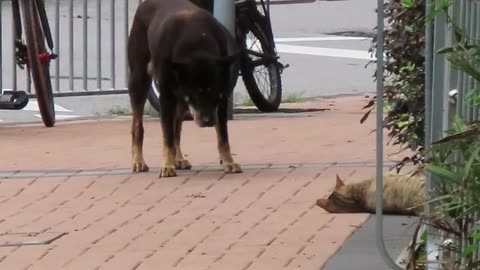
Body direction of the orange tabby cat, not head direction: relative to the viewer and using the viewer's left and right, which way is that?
facing to the left of the viewer

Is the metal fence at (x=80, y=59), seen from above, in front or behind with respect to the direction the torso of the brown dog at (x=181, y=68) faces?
behind

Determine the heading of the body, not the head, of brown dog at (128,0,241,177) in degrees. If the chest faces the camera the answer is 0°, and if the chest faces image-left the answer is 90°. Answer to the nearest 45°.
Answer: approximately 315°

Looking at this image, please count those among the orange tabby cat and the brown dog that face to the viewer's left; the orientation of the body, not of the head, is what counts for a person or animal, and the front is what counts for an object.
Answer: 1

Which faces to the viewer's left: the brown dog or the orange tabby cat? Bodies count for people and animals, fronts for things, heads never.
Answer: the orange tabby cat

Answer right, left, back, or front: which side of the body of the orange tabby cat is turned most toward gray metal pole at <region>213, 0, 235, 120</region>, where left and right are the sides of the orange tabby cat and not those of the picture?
right

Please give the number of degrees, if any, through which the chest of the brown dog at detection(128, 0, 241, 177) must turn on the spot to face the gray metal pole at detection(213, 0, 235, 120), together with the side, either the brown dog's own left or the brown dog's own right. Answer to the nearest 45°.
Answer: approximately 135° to the brown dog's own left
